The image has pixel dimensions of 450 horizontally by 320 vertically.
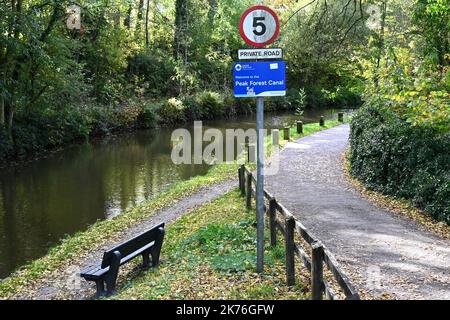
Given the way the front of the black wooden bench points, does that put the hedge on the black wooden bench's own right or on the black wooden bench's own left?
on the black wooden bench's own right

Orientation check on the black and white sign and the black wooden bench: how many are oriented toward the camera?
1

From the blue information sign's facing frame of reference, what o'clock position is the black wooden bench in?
The black wooden bench is roughly at 4 o'clock from the blue information sign.

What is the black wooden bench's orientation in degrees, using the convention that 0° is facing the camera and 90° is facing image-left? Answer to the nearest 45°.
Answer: approximately 135°

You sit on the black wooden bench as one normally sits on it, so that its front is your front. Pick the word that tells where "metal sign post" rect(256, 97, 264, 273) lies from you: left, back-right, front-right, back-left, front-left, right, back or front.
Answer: back

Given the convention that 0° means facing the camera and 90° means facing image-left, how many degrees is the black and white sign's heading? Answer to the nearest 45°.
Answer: approximately 0°

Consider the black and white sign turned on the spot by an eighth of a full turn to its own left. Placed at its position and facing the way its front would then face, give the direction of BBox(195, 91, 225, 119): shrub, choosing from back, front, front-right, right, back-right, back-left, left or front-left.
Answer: back-left

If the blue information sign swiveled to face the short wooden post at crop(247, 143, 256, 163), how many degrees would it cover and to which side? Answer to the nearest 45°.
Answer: approximately 180°

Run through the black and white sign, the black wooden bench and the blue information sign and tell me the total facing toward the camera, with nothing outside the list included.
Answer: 2

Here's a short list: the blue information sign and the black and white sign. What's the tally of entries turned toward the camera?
2
